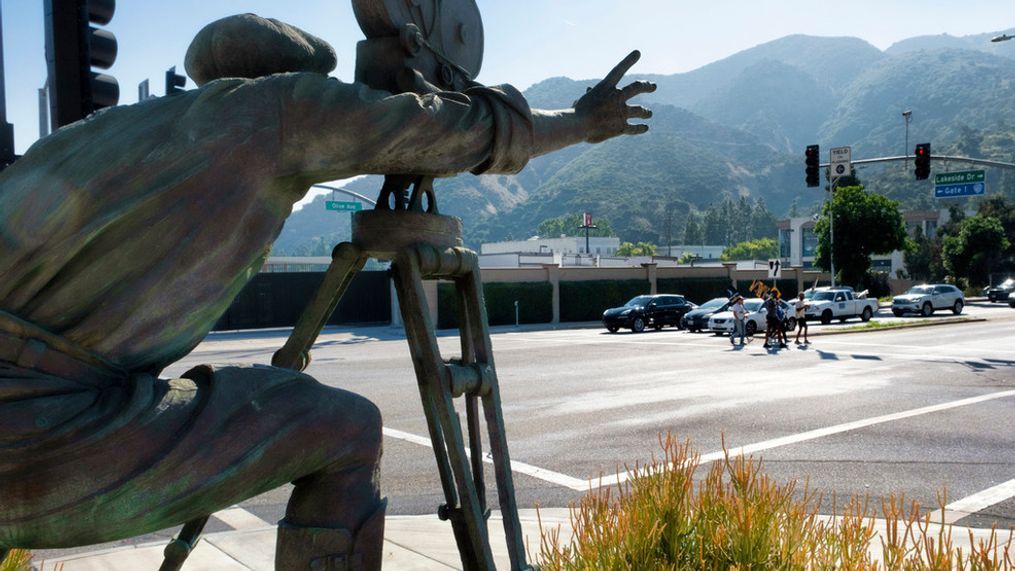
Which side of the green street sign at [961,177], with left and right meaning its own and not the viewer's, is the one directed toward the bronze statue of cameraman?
front

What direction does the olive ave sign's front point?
toward the camera

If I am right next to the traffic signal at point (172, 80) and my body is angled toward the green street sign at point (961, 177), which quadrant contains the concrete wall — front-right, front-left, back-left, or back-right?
front-left

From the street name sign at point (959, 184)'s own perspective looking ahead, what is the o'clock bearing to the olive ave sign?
The olive ave sign is roughly at 2 o'clock from the street name sign.

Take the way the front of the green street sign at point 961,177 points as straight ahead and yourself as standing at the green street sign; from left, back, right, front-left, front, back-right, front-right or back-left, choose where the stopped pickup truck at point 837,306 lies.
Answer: back-right

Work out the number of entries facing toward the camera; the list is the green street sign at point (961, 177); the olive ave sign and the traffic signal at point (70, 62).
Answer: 2

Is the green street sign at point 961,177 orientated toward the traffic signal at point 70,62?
yes

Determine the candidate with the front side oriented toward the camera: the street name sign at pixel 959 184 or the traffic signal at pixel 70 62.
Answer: the street name sign

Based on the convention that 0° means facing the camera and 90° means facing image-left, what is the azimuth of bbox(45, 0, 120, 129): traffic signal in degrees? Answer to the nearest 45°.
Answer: approximately 270°

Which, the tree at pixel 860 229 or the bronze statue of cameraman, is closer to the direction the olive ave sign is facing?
the bronze statue of cameraman

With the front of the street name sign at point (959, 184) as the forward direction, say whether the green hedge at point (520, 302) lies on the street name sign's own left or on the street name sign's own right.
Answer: on the street name sign's own right

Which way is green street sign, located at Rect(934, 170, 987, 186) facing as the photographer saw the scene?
facing the viewer

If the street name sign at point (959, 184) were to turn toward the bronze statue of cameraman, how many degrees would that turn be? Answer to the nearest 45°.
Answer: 0° — it already faces it

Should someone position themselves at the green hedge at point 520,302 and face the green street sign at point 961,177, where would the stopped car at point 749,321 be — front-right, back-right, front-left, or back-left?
front-right

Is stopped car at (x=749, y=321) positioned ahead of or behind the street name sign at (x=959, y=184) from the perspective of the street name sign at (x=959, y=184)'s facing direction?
ahead

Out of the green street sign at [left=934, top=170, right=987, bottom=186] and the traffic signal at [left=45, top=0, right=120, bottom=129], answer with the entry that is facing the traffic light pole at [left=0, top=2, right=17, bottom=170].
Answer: the green street sign

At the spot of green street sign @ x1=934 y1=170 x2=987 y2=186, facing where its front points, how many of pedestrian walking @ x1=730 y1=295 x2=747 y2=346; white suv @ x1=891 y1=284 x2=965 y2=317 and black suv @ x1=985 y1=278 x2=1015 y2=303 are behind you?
2
